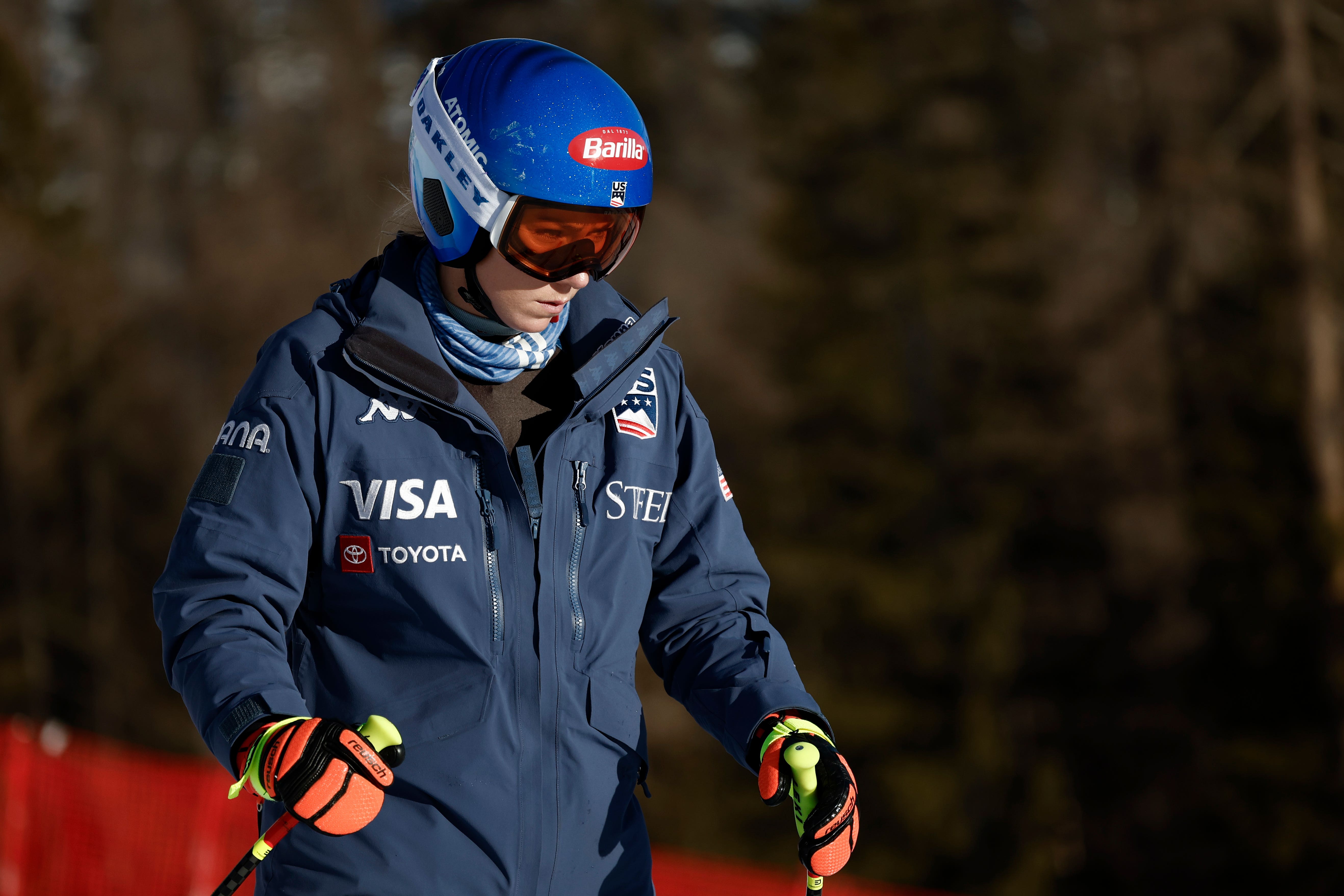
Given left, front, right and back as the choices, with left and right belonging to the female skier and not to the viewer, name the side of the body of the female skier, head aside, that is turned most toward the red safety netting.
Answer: back

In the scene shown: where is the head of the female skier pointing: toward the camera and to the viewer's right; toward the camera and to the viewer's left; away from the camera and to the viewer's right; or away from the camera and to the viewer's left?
toward the camera and to the viewer's right
